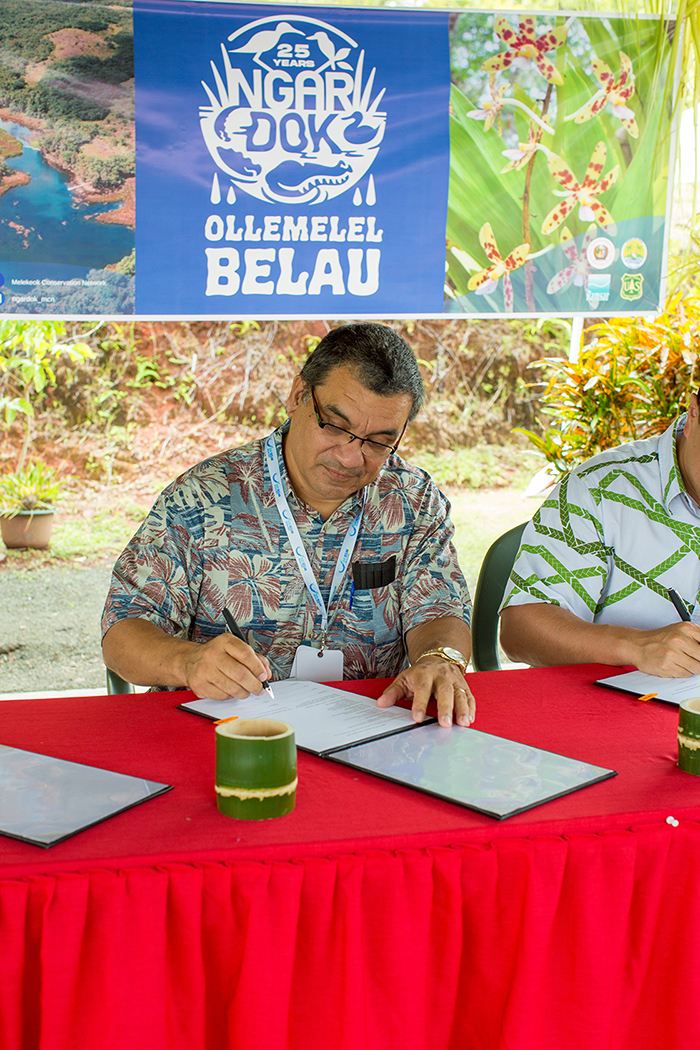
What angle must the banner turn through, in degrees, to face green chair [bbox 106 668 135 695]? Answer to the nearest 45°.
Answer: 0° — it already faces it

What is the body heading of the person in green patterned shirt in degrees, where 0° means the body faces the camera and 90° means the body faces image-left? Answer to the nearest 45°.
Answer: approximately 0°

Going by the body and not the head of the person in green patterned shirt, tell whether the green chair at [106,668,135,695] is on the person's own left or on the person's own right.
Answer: on the person's own right

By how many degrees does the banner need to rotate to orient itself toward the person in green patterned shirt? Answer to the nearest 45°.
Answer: approximately 45° to its left

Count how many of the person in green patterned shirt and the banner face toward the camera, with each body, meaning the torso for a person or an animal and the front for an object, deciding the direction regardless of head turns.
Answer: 2

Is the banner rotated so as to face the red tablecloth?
yes

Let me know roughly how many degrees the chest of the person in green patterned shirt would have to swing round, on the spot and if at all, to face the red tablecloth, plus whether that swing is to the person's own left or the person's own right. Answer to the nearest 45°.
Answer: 0° — they already face it
